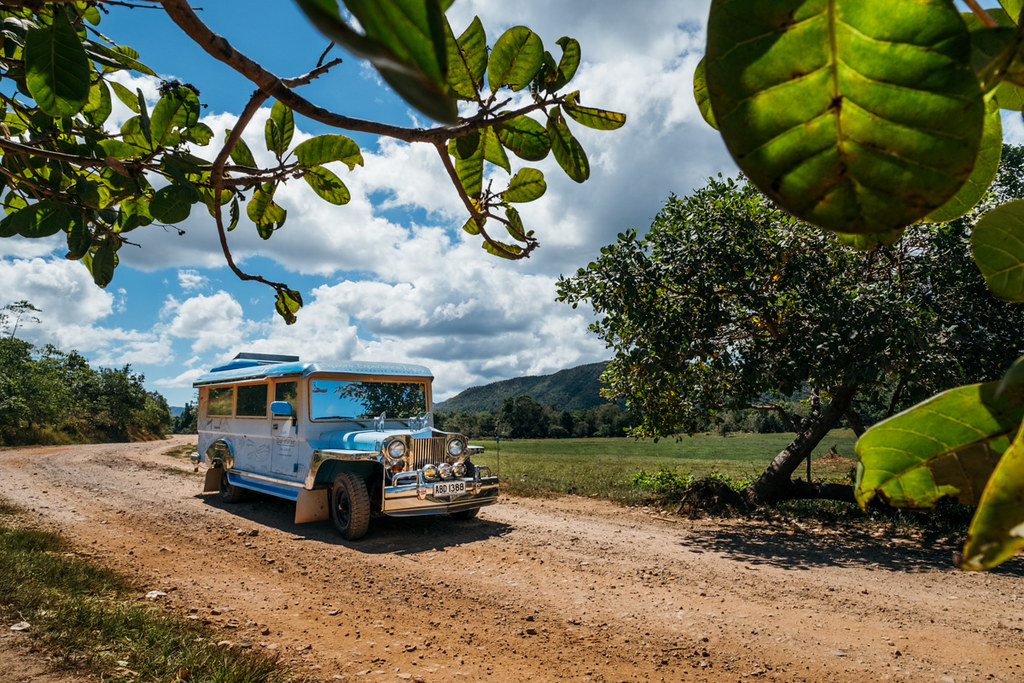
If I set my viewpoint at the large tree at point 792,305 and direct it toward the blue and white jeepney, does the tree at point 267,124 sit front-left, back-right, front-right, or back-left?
front-left

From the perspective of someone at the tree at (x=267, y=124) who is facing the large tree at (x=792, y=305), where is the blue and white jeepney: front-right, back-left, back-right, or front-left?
front-left

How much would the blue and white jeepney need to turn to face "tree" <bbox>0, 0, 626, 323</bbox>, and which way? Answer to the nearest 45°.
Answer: approximately 45° to its right

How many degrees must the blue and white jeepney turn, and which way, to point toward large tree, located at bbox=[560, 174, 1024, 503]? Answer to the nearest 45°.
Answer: approximately 45° to its left

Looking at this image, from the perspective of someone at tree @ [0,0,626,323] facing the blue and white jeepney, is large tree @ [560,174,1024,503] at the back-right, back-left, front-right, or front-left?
front-right

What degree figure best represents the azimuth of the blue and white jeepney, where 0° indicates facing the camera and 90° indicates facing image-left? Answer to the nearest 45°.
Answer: approximately 315°
